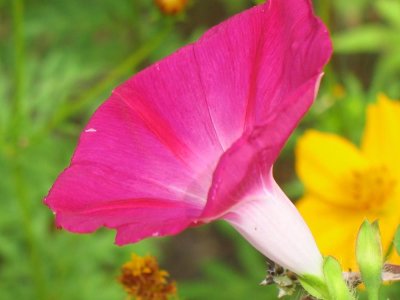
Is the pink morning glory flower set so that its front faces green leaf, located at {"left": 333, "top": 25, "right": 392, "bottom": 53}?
no

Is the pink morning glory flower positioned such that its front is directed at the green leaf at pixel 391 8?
no

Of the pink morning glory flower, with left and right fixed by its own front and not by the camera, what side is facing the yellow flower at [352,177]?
back

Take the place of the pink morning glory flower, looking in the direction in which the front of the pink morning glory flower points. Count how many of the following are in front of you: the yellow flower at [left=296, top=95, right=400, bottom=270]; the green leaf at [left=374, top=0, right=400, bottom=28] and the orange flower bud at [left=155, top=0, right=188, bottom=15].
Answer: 0

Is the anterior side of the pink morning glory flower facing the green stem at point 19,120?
no

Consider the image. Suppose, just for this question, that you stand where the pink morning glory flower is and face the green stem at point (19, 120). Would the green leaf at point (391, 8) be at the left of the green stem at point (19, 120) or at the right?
right

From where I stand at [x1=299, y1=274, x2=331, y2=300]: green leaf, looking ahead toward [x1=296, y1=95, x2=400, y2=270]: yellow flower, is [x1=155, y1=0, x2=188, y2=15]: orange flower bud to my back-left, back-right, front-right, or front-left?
front-left

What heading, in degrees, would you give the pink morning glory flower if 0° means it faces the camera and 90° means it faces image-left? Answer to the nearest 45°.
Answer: approximately 45°

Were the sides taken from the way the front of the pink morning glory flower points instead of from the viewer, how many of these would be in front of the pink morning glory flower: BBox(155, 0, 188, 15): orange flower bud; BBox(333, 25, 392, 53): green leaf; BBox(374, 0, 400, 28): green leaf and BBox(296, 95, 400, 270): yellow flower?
0

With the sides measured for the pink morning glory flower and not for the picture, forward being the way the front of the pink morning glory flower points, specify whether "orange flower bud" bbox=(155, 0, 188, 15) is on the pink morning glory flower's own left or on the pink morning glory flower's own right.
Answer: on the pink morning glory flower's own right
